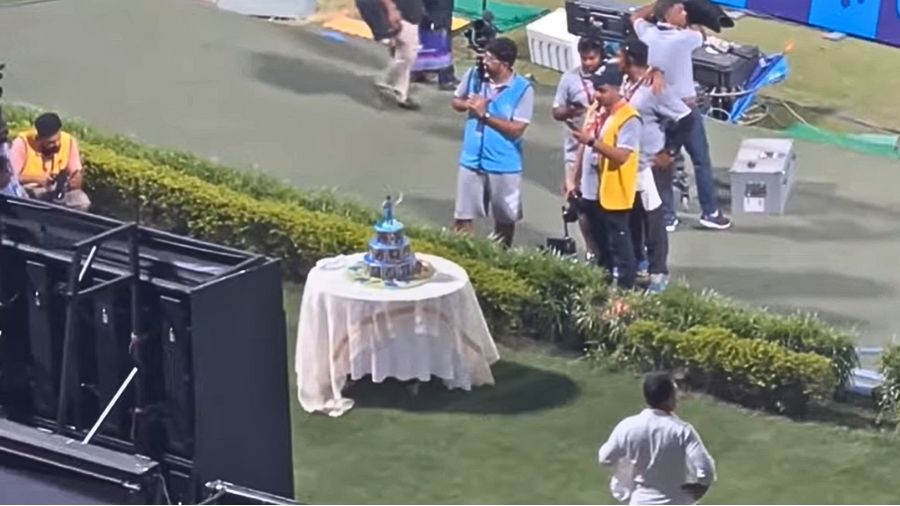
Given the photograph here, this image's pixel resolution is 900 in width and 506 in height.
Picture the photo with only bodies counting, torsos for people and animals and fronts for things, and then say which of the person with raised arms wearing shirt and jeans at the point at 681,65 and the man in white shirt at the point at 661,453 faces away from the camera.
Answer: the man in white shirt

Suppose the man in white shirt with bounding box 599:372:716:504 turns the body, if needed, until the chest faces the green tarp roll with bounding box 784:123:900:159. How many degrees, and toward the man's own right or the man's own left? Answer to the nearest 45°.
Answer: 0° — they already face it

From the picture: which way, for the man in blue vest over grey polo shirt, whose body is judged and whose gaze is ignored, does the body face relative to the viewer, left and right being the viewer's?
facing the viewer and to the left of the viewer

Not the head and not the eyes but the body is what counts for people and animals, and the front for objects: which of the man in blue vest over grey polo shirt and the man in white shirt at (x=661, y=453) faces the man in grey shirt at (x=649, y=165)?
the man in white shirt

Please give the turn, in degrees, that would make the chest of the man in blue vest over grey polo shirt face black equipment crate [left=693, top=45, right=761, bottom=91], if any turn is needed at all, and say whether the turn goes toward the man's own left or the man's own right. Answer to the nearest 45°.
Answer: approximately 180°

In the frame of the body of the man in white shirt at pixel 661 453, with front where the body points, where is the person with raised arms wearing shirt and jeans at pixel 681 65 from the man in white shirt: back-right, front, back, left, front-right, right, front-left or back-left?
front

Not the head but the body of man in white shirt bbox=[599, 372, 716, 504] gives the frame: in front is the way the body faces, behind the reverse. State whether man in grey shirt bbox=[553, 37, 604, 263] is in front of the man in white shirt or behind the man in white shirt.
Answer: in front

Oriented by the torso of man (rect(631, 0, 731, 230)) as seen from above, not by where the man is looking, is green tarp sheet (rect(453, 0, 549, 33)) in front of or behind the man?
behind

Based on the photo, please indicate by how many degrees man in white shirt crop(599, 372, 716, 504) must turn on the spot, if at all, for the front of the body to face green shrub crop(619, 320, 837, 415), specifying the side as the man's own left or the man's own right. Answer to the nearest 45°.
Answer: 0° — they already face it

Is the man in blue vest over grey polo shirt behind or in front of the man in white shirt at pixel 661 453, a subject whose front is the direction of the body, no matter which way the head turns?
in front

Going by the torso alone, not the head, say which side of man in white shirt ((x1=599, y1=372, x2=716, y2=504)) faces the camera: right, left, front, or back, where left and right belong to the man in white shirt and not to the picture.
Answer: back

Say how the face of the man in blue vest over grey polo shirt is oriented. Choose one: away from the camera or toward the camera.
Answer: toward the camera

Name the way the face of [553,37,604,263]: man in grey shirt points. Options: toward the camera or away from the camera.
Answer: toward the camera
